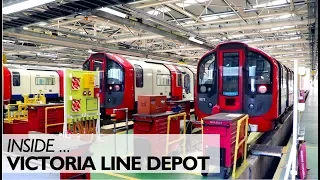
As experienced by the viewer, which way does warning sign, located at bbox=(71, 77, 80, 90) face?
facing the viewer

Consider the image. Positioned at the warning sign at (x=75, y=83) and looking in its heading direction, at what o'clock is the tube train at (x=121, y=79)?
The tube train is roughly at 7 o'clock from the warning sign.

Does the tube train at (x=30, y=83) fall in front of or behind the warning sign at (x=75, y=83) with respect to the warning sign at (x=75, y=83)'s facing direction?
behind

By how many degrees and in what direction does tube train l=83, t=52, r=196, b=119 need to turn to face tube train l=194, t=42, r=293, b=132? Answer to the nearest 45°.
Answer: approximately 90° to its left

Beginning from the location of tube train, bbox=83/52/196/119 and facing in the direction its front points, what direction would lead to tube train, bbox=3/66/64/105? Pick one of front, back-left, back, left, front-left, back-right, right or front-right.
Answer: right

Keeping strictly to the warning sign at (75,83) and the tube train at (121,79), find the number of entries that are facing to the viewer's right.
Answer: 0

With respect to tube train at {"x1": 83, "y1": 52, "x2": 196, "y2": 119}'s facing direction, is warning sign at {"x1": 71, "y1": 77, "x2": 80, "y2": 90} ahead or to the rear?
ahead

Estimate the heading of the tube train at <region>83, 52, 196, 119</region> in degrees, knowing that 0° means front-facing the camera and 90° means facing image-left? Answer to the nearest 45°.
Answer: approximately 45°

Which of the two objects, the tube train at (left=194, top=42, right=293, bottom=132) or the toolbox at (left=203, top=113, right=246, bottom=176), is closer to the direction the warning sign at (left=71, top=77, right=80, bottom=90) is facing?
the toolbox

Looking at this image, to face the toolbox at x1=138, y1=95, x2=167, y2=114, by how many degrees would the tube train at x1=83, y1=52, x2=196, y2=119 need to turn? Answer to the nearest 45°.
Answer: approximately 45° to its left

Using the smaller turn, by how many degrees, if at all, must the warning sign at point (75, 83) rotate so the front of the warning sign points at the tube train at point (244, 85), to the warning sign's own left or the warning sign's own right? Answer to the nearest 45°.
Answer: approximately 90° to the warning sign's own left

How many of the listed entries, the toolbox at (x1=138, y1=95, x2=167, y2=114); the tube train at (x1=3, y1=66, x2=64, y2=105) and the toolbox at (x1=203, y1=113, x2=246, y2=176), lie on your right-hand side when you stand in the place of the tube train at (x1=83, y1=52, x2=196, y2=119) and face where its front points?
1
